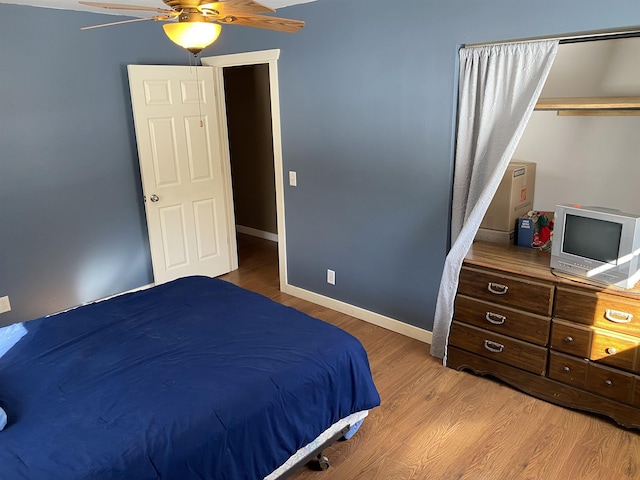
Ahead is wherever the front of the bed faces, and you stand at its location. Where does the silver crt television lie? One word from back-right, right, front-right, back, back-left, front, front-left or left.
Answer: front-right

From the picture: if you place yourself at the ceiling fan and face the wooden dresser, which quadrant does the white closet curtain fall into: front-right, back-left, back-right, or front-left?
front-left

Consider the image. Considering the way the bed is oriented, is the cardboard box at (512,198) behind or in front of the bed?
in front

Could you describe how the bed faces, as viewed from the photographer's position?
facing away from the viewer and to the right of the viewer

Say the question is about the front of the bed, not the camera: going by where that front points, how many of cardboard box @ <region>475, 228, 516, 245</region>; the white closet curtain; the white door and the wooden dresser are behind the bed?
0

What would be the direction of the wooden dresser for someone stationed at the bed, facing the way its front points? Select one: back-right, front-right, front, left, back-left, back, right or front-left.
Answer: front-right

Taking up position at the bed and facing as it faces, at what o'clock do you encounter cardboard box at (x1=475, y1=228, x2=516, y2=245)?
The cardboard box is roughly at 1 o'clock from the bed.

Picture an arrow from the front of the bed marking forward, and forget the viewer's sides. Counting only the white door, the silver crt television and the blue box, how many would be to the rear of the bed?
0

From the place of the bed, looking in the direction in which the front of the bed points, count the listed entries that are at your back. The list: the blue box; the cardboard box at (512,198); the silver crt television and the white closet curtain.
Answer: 0
